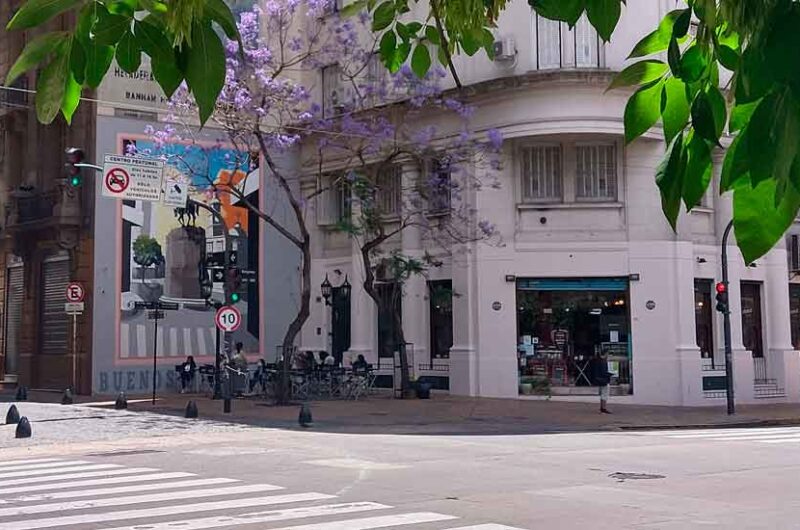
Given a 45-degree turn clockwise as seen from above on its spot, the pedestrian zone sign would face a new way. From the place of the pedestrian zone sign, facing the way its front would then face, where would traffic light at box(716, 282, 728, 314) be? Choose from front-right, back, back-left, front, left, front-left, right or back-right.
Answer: back-left

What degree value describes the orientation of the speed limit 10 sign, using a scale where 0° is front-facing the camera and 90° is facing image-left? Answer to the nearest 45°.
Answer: approximately 0°

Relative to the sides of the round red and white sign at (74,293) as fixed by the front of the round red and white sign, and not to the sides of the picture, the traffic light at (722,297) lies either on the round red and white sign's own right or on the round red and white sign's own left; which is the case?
on the round red and white sign's own left

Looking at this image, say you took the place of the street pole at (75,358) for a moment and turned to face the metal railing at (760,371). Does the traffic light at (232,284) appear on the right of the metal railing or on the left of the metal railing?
right
